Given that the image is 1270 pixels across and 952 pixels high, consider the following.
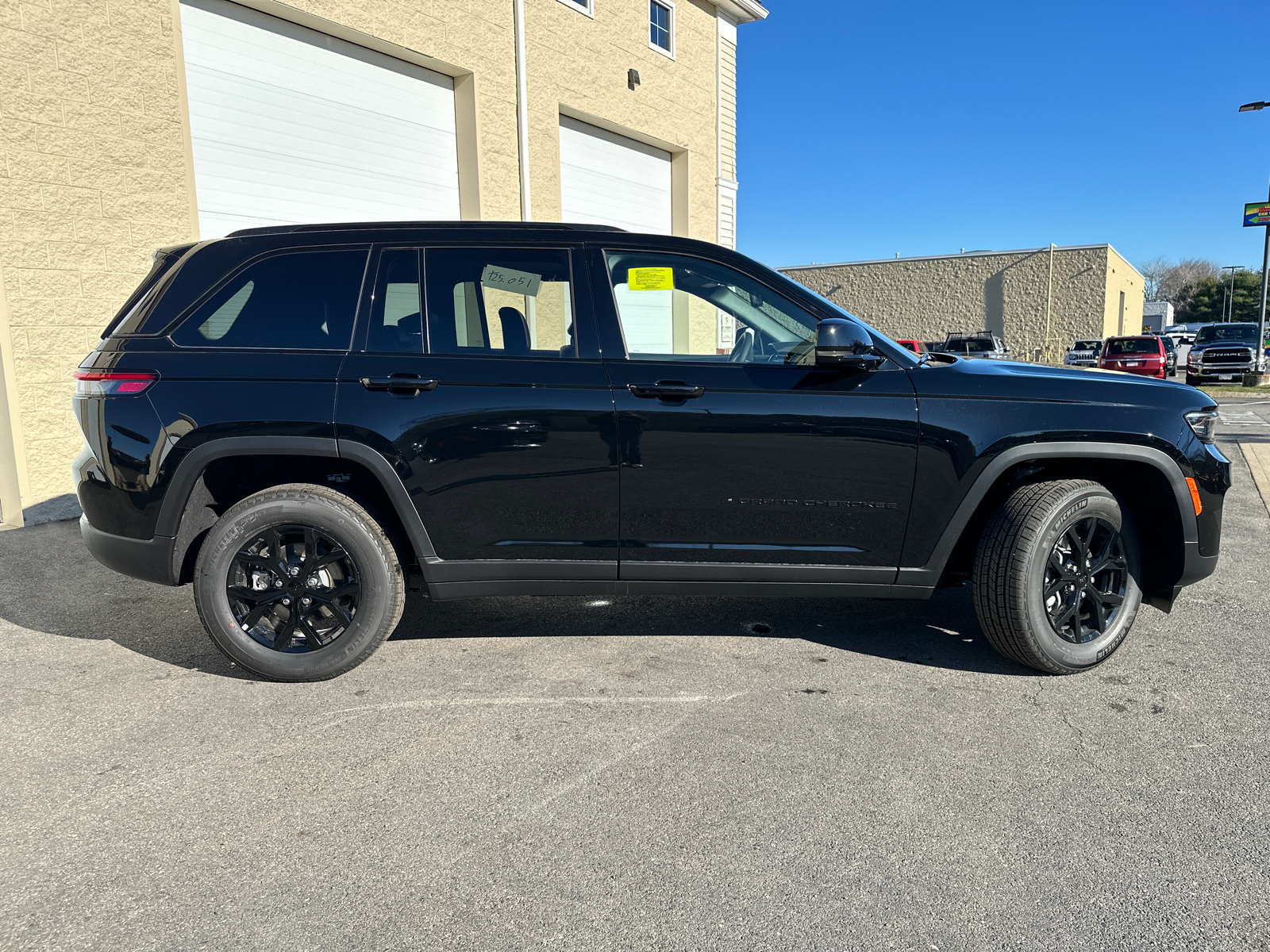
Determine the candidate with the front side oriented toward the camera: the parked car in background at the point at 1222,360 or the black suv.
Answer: the parked car in background

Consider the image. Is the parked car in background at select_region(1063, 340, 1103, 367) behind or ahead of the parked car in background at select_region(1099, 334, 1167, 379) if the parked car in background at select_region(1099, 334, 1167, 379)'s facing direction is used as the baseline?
ahead

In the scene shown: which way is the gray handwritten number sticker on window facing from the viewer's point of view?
toward the camera

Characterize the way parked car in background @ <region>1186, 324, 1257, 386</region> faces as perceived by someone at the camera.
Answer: facing the viewer

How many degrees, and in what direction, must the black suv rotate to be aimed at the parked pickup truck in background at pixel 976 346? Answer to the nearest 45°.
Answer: approximately 45° to its left

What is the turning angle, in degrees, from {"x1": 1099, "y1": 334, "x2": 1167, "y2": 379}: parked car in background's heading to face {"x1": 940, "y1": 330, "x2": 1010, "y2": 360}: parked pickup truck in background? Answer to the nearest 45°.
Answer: approximately 45° to its left

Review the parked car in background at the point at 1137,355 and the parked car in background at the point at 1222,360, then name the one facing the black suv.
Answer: the parked car in background at the point at 1222,360

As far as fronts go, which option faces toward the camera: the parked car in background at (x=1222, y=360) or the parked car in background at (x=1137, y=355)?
the parked car in background at (x=1222, y=360)

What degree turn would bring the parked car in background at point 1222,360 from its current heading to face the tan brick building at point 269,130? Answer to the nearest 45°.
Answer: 0° — it already faces it

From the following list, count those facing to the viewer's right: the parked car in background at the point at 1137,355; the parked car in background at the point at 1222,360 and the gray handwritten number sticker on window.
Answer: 0

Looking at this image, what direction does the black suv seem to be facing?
to the viewer's right

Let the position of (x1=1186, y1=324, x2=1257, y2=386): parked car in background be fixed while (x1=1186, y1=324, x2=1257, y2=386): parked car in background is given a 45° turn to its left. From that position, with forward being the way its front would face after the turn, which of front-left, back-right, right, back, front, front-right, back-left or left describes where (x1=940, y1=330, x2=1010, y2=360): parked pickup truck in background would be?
back-right

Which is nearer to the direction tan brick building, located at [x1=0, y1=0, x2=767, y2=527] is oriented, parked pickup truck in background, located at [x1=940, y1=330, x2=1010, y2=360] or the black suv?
the black suv

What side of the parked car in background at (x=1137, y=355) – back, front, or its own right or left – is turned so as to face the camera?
back

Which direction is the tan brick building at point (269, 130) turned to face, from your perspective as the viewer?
facing the viewer and to the right of the viewer
